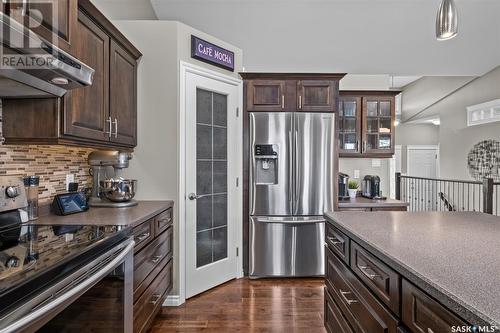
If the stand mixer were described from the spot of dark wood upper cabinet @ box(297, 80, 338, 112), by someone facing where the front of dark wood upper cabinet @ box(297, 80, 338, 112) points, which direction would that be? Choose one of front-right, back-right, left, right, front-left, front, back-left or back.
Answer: front-right

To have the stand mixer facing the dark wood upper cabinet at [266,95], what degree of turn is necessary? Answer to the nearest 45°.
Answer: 0° — it already faces it

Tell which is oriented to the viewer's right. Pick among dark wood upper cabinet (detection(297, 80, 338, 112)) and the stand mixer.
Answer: the stand mixer

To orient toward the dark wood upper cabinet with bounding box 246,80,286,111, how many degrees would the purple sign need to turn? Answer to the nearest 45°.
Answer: approximately 90° to its left

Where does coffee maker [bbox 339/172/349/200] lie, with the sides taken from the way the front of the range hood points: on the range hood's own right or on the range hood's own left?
on the range hood's own left

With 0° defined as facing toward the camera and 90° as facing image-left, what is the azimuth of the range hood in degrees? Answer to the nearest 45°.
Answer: approximately 315°

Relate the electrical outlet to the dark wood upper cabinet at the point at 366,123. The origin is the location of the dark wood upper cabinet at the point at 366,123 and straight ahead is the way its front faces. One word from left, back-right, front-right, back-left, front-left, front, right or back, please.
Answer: front-right

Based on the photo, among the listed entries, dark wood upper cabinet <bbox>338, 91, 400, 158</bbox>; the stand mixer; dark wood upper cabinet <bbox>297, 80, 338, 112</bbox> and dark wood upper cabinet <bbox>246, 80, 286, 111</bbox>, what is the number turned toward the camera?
3

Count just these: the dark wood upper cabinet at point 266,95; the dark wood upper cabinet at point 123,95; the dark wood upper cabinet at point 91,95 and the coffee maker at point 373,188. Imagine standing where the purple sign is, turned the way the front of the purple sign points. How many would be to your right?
2

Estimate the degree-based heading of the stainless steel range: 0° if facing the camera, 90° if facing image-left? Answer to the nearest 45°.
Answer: approximately 315°

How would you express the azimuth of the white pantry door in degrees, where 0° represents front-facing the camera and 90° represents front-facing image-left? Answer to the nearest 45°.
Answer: approximately 315°

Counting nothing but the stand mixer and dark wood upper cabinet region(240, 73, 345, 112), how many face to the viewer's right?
1

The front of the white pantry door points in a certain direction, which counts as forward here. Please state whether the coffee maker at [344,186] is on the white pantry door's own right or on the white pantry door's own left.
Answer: on the white pantry door's own left

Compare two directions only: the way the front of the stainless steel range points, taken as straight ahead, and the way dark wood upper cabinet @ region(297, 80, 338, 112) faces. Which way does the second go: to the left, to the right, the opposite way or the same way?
to the right
